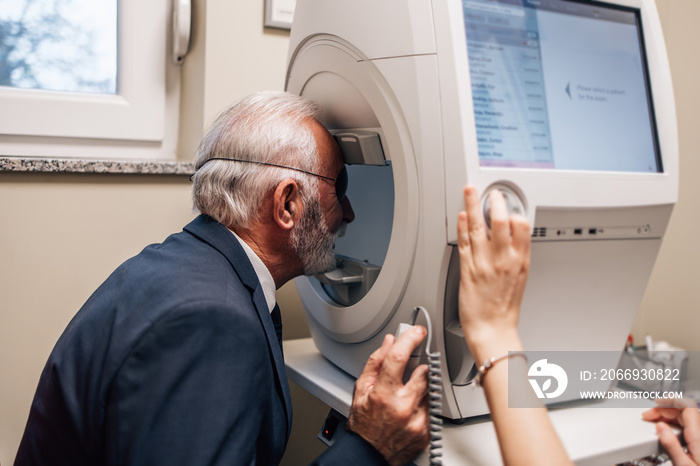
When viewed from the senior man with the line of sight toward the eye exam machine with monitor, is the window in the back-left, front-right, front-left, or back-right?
back-left

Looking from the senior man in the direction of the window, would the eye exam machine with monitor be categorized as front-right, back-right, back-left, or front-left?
back-right

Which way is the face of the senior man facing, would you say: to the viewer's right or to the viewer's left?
to the viewer's right

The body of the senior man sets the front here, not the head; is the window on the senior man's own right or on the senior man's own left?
on the senior man's own left

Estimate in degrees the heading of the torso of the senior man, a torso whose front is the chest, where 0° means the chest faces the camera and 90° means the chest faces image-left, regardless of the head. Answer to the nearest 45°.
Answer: approximately 270°
